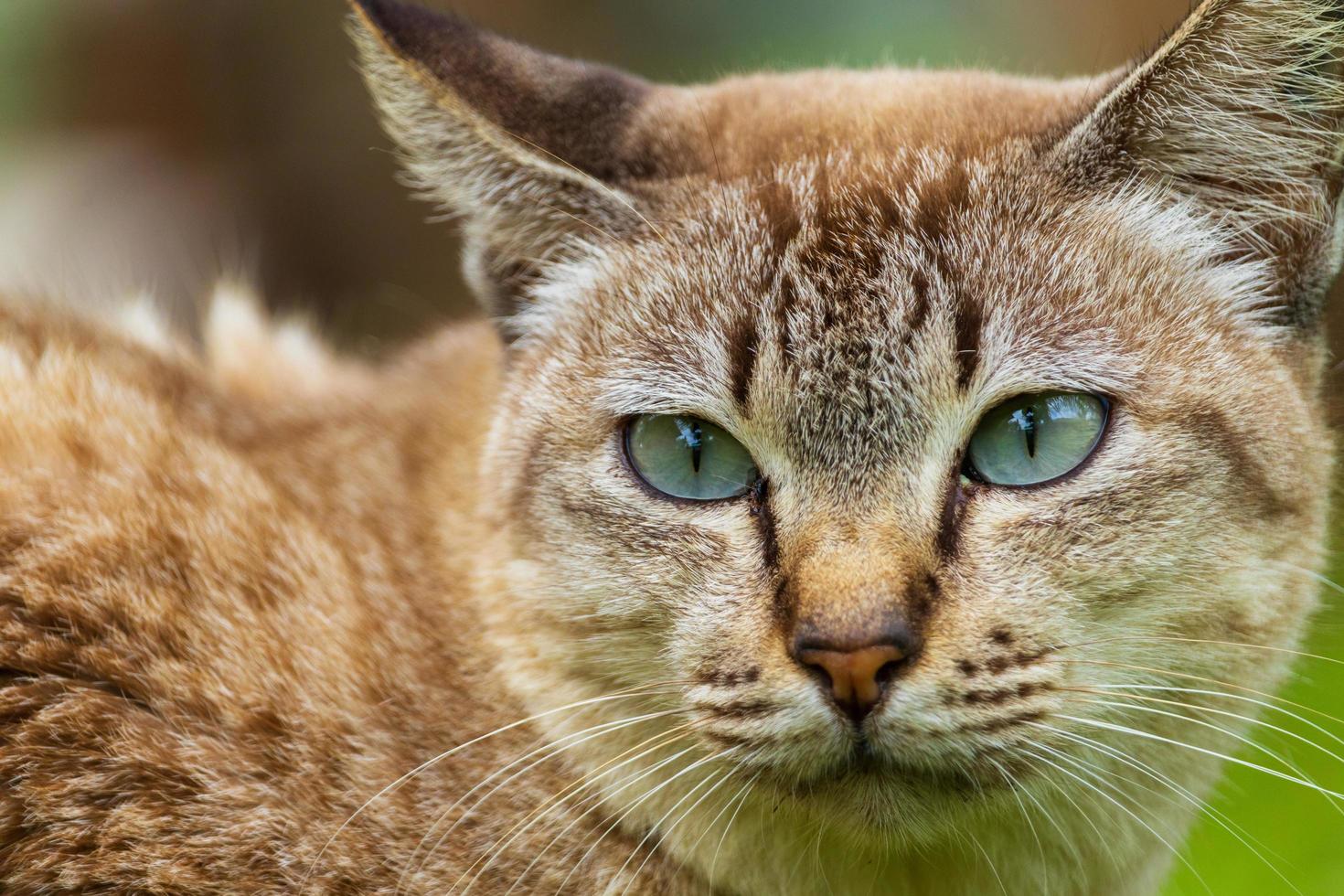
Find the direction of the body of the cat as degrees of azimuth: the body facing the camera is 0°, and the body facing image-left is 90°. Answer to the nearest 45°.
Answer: approximately 315°
